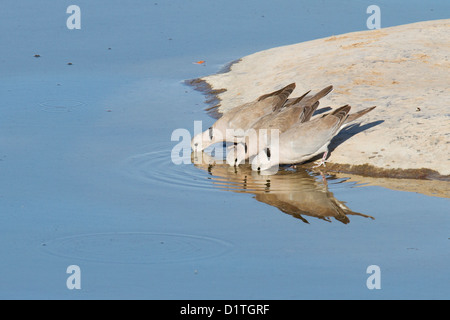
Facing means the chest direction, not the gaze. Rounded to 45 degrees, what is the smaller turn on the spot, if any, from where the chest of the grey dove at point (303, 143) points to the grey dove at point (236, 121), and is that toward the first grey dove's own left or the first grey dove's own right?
approximately 45° to the first grey dove's own right

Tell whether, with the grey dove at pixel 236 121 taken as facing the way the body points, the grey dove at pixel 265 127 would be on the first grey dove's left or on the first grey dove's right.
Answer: on the first grey dove's left

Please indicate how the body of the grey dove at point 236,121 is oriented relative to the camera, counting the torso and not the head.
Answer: to the viewer's left

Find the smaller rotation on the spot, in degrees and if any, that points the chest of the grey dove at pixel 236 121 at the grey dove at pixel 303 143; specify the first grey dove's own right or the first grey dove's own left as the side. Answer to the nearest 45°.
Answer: approximately 135° to the first grey dove's own left

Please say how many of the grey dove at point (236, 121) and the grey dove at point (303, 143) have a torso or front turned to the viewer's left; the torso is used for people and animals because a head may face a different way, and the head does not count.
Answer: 2

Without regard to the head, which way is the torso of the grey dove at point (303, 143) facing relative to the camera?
to the viewer's left
